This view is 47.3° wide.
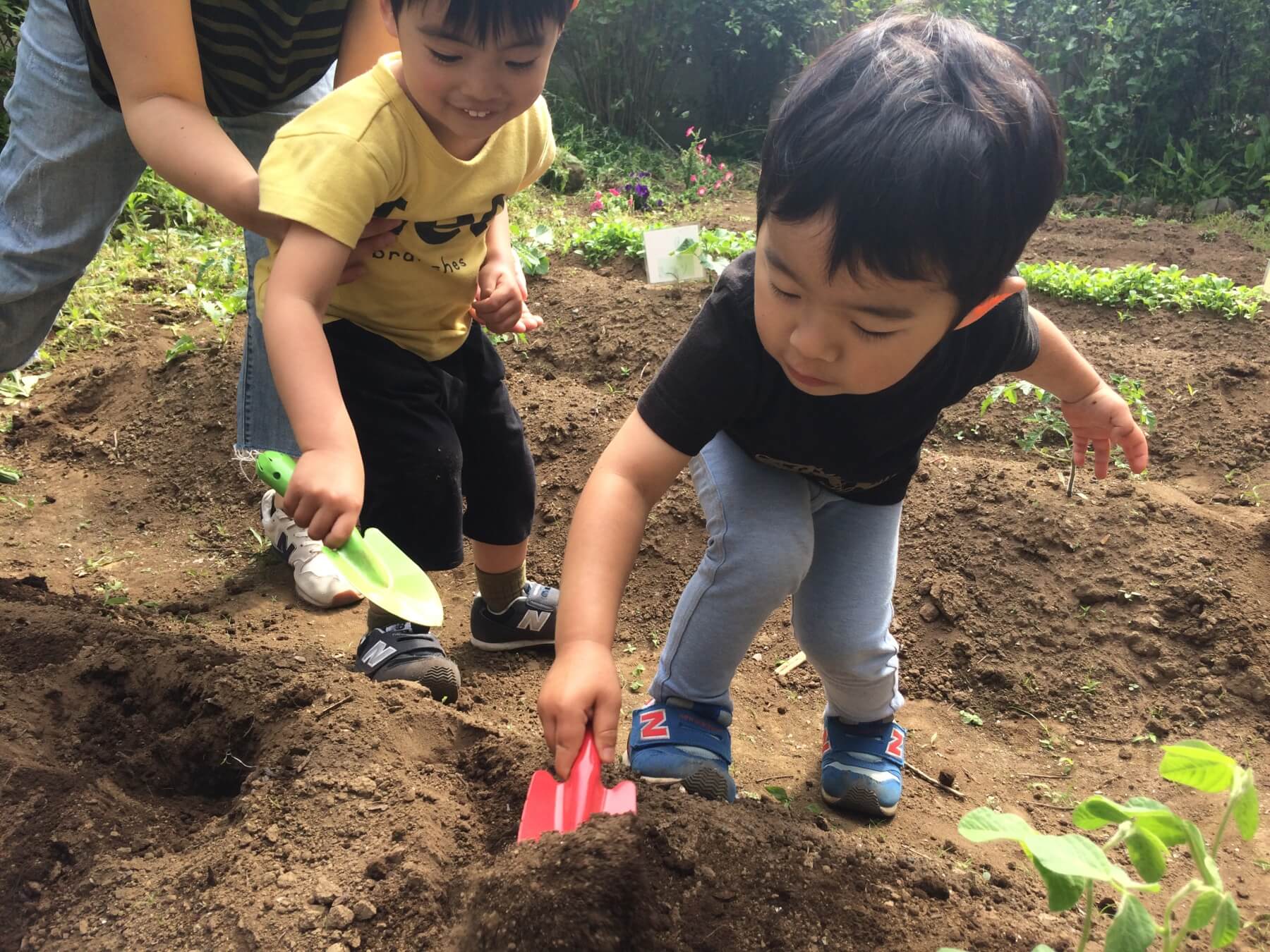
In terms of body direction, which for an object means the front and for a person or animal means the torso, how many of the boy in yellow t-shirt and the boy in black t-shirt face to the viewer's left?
0

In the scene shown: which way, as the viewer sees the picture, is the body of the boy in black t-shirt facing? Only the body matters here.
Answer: toward the camera

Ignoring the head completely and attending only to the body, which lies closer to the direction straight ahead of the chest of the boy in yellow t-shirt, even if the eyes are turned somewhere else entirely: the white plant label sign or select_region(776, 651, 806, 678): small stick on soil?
the small stick on soil

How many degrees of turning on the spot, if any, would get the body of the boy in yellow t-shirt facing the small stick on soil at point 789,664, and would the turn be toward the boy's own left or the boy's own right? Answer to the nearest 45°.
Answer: approximately 45° to the boy's own left

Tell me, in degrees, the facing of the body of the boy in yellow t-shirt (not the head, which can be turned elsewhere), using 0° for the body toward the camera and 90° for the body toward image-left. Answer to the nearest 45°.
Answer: approximately 315°

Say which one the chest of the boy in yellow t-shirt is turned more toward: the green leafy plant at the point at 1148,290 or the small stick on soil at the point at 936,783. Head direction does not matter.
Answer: the small stick on soil

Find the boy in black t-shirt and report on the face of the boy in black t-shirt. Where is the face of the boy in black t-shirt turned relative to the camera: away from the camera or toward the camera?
toward the camera

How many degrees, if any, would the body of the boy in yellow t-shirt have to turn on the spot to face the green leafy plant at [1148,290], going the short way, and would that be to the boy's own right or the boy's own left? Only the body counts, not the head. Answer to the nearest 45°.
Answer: approximately 90° to the boy's own left

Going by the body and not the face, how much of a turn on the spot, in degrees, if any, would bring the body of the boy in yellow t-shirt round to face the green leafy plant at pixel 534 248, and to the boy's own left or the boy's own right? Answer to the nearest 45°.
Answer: approximately 135° to the boy's own left

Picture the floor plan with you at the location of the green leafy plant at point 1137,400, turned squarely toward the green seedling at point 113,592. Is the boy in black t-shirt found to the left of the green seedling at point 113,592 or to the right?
left
